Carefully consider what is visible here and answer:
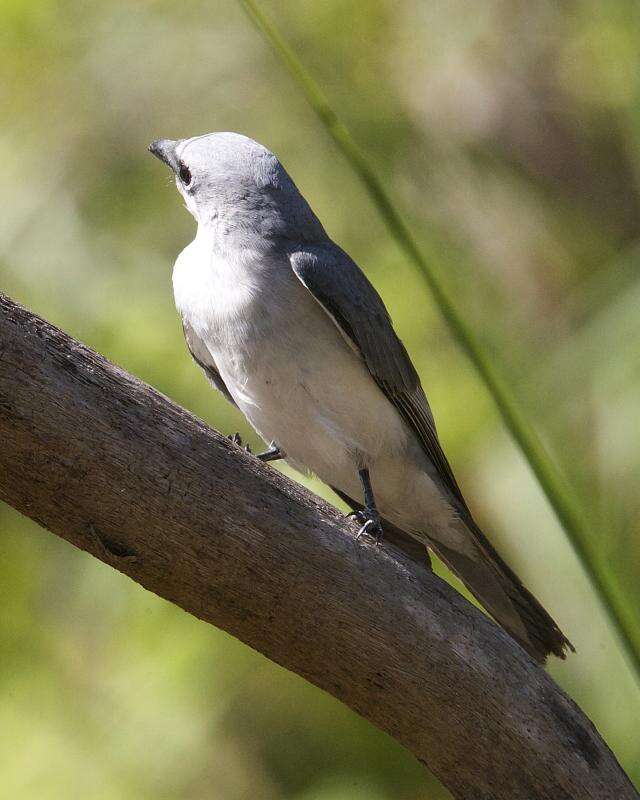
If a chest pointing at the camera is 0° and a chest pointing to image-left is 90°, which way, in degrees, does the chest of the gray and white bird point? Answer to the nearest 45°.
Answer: approximately 45°
